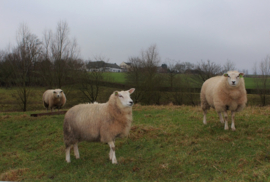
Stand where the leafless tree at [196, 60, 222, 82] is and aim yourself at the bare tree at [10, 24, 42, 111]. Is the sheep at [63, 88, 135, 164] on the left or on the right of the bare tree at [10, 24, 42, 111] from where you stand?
left

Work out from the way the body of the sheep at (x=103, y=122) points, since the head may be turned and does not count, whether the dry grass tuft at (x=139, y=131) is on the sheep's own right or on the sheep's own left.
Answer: on the sheep's own left

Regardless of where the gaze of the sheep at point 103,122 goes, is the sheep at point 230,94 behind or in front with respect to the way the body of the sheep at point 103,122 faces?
in front

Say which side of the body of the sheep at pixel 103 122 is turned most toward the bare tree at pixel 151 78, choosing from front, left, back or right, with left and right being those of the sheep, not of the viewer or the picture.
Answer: left

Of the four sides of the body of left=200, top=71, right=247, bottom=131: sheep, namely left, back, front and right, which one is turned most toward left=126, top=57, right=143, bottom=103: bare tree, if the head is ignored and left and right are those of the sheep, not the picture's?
back

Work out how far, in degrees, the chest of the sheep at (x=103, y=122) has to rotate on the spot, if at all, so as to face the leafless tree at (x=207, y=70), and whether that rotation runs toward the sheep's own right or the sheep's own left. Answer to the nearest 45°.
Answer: approximately 45° to the sheep's own left

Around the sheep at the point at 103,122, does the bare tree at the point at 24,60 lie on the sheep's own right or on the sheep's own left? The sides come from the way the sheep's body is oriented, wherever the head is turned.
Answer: on the sheep's own left

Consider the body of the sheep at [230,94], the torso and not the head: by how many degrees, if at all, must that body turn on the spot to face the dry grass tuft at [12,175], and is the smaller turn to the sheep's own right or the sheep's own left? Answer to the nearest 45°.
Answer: approximately 90° to the sheep's own right

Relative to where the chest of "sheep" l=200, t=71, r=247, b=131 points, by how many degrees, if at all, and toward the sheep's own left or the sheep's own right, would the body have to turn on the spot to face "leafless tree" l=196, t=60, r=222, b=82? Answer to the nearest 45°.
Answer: approximately 135° to the sheep's own left

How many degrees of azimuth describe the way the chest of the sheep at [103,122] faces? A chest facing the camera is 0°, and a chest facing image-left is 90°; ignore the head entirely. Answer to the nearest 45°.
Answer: approximately 270°

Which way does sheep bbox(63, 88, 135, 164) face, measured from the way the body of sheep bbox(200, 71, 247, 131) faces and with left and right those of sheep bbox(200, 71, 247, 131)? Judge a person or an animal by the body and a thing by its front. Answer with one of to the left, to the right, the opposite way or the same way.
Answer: to the left

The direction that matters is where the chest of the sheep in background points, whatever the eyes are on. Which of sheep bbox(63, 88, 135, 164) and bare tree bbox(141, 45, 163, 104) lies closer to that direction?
the sheep
